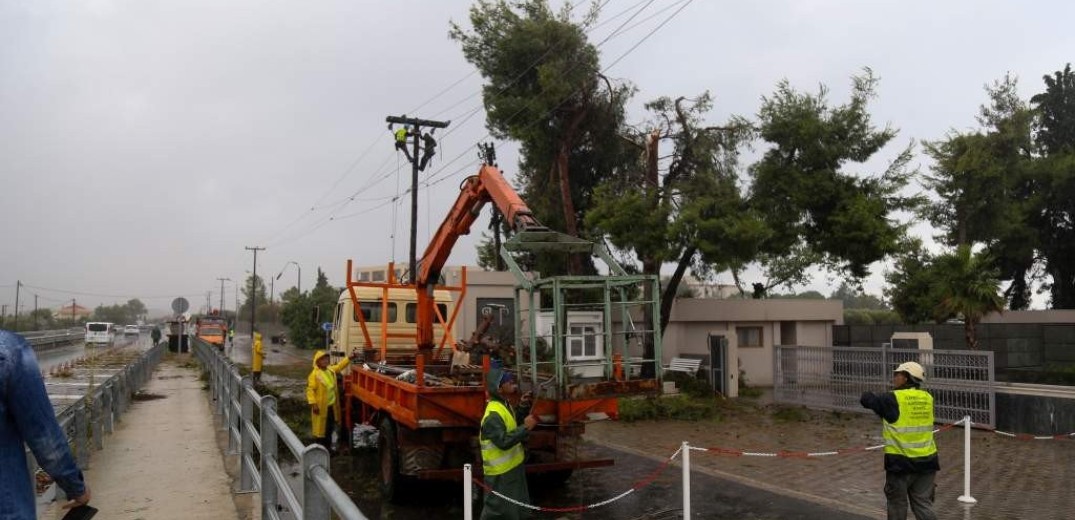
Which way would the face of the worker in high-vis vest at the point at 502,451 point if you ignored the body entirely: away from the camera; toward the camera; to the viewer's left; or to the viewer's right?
to the viewer's right

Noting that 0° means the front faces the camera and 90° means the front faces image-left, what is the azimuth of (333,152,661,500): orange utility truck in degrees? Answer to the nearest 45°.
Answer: approximately 135°

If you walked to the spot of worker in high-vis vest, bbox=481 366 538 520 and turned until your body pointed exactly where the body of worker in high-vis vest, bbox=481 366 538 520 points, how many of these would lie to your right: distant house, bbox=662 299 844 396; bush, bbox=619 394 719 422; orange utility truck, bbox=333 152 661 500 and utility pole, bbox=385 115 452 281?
0

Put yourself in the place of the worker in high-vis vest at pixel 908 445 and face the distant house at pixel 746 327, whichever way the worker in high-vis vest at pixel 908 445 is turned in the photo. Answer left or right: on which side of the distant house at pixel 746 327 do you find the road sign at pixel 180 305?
left

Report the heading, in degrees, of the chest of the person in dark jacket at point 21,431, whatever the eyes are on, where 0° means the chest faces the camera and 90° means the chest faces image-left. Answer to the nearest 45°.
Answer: approximately 180°

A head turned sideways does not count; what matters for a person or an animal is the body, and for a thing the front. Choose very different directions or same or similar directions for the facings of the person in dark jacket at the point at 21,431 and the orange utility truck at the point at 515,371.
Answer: same or similar directions

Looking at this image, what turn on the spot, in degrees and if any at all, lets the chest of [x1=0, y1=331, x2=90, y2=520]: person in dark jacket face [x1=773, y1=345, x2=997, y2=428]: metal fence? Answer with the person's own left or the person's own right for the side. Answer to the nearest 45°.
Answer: approximately 45° to the person's own right

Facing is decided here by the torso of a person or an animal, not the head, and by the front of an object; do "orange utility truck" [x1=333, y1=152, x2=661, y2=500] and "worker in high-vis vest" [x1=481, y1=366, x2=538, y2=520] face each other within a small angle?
no

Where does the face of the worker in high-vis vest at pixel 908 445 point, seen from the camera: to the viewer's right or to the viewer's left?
to the viewer's left

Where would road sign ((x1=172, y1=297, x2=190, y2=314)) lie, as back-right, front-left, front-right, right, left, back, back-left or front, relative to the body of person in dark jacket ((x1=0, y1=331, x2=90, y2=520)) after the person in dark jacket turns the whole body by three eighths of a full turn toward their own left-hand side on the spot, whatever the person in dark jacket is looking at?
back-right

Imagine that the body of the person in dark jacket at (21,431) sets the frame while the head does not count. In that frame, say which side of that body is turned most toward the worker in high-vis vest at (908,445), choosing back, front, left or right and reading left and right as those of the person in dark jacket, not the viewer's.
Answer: right

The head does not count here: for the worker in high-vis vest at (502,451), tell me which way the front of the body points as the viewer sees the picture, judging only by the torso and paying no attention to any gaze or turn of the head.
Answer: to the viewer's right

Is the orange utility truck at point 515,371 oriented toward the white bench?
no

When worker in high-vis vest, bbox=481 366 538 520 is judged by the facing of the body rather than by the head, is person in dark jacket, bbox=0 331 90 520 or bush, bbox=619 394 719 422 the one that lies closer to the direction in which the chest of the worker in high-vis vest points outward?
the bush

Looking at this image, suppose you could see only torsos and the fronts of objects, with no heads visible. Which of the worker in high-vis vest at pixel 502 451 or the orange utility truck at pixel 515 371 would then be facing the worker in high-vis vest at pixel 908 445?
the worker in high-vis vest at pixel 502 451

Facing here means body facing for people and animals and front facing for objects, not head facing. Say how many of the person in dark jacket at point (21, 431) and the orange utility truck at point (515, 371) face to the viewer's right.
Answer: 0

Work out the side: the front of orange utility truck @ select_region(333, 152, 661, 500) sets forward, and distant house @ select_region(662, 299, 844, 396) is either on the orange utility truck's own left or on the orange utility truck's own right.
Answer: on the orange utility truck's own right

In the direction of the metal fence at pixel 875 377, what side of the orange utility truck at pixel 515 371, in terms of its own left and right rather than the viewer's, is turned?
right
